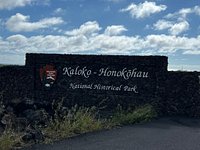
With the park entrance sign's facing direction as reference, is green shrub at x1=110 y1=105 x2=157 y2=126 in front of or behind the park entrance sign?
in front

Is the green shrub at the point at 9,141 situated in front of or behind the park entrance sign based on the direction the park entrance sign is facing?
in front

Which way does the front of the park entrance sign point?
toward the camera

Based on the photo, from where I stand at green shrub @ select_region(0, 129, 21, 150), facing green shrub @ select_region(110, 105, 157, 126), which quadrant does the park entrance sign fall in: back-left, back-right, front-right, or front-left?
front-left

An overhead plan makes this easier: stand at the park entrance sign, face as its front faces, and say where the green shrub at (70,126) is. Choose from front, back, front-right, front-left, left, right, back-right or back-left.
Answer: front
